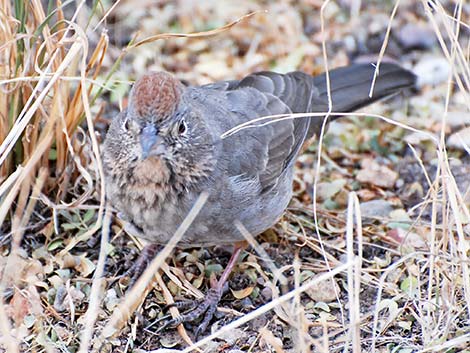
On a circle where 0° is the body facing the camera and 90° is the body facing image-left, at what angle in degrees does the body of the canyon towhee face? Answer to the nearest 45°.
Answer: approximately 45°

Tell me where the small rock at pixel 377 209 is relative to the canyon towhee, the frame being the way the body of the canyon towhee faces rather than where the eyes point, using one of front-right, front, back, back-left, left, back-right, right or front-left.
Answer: back

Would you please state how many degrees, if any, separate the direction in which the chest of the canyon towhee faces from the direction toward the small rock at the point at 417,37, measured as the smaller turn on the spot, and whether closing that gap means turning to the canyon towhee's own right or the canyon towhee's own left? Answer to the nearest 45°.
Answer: approximately 180°

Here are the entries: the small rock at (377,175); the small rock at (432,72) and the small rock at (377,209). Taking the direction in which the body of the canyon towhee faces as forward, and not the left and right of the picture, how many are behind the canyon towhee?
3

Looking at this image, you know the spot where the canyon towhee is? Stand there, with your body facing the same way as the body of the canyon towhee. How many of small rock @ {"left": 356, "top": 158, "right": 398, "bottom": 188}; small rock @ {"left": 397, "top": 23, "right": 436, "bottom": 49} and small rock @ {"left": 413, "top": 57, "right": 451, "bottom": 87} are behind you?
3

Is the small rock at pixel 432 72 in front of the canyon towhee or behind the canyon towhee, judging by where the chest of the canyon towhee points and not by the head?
behind

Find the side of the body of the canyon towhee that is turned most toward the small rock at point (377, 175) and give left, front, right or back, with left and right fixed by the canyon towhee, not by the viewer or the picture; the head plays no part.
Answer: back

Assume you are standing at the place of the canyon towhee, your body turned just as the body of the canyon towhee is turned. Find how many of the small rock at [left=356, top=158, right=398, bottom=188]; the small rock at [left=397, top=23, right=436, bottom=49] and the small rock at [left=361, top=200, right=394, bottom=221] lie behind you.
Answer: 3

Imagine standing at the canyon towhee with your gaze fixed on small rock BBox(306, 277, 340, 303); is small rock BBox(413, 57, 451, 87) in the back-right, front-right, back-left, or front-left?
front-left
